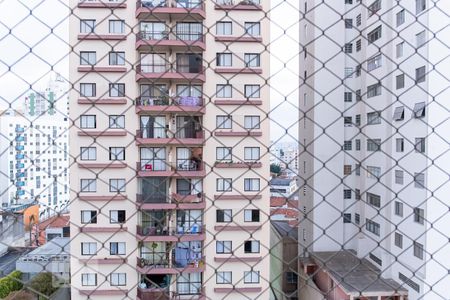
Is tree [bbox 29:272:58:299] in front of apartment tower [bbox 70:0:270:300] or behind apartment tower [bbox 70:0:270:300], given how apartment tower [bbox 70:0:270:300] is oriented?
in front

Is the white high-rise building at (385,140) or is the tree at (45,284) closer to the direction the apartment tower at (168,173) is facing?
the tree

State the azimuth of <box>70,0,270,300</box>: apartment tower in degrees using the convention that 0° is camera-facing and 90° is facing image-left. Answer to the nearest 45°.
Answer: approximately 0°

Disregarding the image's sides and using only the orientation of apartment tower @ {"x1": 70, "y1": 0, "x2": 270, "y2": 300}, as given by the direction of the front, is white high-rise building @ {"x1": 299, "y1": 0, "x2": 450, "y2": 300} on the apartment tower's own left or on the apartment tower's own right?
on the apartment tower's own left
